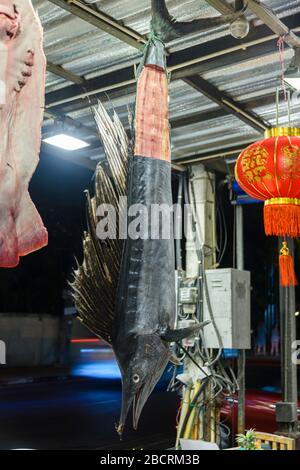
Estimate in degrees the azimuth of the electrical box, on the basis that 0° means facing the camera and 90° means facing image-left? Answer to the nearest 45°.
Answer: approximately 45°

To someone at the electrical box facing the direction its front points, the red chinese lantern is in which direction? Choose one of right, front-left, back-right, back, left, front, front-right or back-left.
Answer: front-left

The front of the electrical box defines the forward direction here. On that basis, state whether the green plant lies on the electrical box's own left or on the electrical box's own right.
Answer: on the electrical box's own left
